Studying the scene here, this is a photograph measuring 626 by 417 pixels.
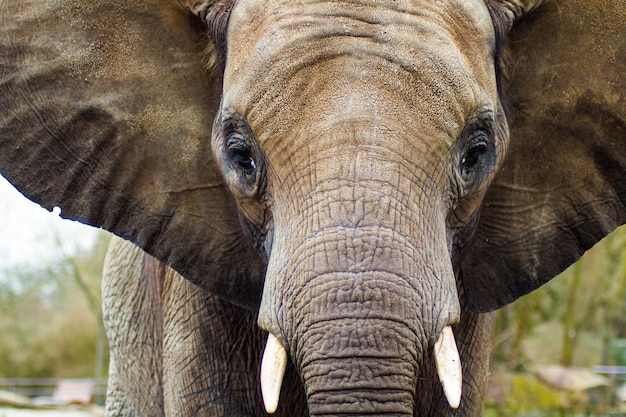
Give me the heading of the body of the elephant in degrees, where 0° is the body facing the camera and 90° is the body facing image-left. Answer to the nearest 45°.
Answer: approximately 0°
